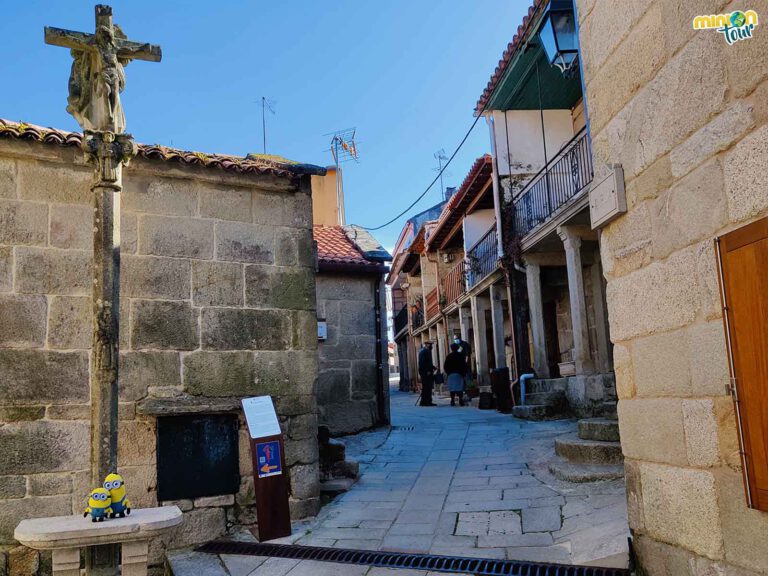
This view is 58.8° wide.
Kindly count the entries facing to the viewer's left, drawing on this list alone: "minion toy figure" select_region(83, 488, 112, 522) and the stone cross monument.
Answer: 0

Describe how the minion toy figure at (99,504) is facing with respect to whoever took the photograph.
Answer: facing the viewer

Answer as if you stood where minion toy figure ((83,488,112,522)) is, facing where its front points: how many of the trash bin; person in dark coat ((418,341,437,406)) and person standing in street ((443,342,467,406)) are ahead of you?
0

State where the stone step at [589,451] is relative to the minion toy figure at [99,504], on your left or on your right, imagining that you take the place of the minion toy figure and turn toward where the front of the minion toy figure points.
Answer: on your left

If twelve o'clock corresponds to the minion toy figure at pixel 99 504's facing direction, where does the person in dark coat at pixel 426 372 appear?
The person in dark coat is roughly at 7 o'clock from the minion toy figure.

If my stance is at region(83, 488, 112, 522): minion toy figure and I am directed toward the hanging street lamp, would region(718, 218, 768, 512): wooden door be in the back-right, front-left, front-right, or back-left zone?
front-right

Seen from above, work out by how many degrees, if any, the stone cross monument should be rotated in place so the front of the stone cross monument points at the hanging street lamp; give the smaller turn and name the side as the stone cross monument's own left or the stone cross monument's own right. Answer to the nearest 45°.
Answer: approximately 90° to the stone cross monument's own left
